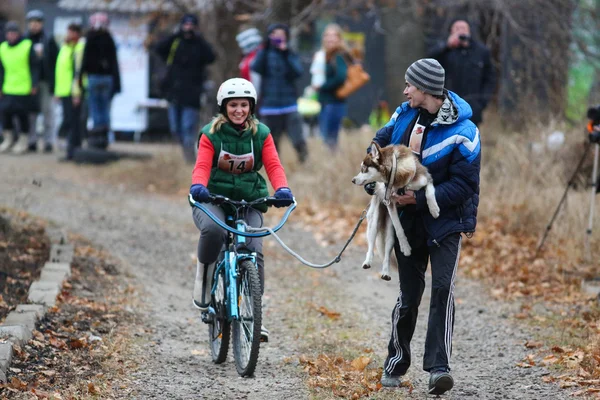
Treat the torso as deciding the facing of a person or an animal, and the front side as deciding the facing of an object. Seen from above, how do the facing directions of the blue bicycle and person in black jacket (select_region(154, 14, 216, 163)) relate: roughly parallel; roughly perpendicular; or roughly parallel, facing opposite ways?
roughly parallel

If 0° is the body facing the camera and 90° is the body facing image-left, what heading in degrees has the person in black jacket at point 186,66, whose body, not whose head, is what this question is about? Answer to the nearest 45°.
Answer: approximately 0°

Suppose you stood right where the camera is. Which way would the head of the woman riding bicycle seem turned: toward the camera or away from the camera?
toward the camera

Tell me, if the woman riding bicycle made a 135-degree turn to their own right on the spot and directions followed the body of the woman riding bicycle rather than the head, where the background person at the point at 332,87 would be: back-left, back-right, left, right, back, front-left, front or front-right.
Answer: front-right

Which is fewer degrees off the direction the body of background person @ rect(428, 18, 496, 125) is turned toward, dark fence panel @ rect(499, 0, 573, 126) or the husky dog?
the husky dog

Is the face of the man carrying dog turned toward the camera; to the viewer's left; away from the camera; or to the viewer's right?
to the viewer's left

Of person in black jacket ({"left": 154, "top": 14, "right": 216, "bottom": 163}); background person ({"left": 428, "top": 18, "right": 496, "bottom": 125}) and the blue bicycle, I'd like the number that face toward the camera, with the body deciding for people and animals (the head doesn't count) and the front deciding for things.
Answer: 3

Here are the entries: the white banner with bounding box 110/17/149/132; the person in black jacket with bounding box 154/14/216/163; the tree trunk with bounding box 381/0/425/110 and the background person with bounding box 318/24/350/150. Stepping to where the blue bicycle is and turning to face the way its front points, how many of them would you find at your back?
4

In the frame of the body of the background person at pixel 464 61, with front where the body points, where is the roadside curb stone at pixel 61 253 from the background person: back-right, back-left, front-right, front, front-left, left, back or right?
front-right

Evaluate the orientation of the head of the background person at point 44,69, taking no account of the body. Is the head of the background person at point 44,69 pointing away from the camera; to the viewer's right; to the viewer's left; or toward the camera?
toward the camera

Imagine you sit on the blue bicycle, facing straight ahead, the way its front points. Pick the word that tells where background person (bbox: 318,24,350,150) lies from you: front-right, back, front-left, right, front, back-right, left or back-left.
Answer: back

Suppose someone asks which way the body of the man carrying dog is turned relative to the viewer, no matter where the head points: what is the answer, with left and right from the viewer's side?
facing the viewer and to the left of the viewer

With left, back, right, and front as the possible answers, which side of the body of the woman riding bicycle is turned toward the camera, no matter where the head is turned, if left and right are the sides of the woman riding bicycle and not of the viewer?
front

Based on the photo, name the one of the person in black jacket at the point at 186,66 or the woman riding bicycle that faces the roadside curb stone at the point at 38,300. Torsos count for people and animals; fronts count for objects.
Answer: the person in black jacket

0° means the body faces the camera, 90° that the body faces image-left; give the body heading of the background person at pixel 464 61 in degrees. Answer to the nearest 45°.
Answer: approximately 0°
